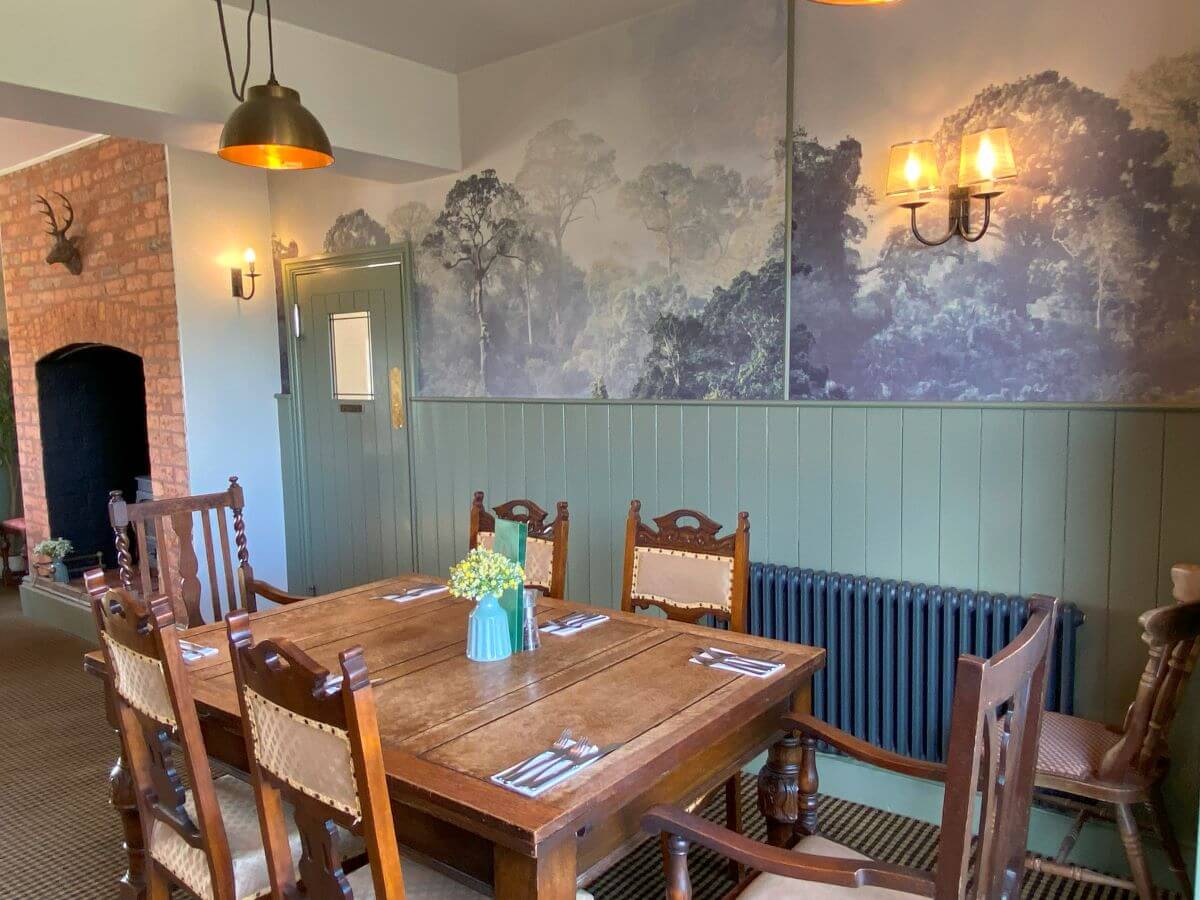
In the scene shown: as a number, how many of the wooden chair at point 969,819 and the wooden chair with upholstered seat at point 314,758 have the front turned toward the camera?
0

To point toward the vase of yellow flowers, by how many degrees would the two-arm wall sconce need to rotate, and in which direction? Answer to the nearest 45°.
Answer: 0° — it already faces it

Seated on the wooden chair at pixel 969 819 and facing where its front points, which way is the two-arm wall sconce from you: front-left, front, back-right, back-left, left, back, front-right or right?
front-right

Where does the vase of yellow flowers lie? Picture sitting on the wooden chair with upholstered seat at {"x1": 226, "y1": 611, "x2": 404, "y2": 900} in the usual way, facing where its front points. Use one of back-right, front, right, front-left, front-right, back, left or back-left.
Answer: front

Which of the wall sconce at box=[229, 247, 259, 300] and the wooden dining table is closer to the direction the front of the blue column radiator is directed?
the wooden dining table

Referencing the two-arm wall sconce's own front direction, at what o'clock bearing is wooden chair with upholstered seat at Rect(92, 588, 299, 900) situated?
The wooden chair with upholstered seat is roughly at 12 o'clock from the two-arm wall sconce.

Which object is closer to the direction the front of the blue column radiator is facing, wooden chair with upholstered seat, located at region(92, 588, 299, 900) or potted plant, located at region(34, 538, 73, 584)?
the wooden chair with upholstered seat

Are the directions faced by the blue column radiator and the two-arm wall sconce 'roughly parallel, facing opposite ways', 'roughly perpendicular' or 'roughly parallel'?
roughly parallel

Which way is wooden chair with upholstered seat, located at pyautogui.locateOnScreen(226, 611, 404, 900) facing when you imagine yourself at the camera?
facing away from the viewer and to the right of the viewer

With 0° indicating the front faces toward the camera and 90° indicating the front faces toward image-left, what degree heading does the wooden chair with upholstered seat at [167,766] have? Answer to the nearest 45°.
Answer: approximately 225°

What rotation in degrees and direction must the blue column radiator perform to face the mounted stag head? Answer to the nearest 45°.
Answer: approximately 45° to its right

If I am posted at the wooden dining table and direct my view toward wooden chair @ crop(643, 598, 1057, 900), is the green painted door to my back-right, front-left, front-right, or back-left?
back-left

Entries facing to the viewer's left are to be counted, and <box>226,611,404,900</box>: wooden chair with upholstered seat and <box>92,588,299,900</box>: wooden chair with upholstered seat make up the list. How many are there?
0

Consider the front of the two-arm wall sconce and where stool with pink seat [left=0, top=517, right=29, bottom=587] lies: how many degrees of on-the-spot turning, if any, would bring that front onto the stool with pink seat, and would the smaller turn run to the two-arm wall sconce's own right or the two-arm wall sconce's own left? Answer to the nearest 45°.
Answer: approximately 45° to the two-arm wall sconce's own right

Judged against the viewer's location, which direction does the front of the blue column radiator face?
facing the viewer and to the left of the viewer
